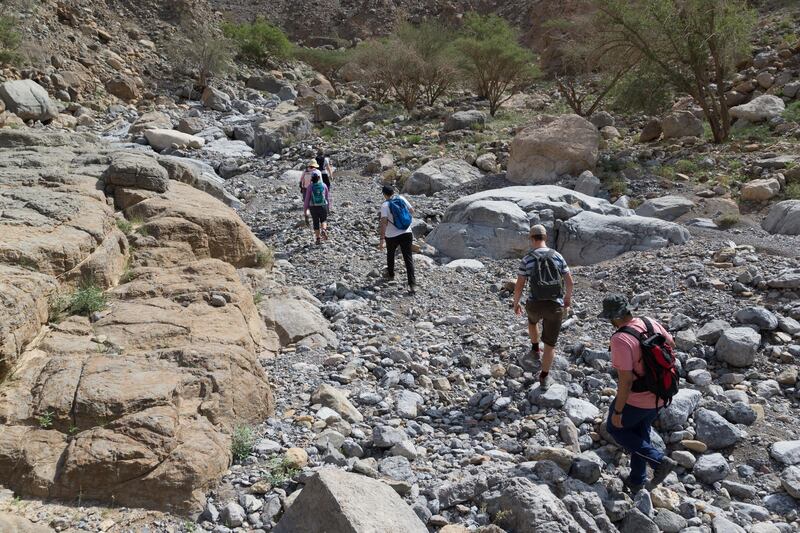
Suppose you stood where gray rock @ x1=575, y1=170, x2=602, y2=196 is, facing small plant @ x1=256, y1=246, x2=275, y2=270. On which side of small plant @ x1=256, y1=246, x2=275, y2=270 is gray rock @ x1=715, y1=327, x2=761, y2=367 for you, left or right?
left

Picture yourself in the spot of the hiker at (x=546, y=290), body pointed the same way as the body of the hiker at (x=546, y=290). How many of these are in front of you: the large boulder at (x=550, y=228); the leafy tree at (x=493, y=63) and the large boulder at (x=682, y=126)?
3

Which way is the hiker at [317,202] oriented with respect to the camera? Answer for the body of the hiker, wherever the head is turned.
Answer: away from the camera

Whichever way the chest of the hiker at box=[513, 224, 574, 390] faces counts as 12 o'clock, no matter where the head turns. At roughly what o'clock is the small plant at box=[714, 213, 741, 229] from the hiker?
The small plant is roughly at 1 o'clock from the hiker.

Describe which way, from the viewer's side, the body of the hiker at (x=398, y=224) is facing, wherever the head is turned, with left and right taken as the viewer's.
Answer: facing away from the viewer and to the left of the viewer

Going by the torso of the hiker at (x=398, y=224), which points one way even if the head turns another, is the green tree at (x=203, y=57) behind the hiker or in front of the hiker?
in front

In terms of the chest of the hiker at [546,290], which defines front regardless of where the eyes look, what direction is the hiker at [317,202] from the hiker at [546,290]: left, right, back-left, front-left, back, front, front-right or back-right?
front-left

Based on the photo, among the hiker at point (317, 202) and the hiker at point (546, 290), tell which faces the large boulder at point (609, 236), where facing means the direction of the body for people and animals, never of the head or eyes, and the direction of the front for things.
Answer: the hiker at point (546, 290)

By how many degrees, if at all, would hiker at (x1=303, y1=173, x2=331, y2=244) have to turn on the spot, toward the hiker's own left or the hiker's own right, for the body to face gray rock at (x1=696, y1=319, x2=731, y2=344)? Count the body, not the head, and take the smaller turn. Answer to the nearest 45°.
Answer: approximately 135° to the hiker's own right

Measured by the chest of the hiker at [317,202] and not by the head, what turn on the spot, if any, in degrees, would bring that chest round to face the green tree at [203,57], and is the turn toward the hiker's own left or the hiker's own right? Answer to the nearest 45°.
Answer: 0° — they already face it

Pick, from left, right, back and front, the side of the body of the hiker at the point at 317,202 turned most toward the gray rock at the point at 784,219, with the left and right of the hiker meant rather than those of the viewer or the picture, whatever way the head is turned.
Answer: right

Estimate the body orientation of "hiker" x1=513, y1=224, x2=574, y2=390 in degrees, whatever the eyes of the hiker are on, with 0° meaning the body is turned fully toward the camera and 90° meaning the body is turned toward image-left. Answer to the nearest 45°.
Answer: approximately 180°

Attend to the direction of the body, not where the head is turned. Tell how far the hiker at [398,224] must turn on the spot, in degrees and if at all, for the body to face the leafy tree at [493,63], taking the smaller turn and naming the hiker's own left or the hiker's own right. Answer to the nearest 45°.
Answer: approximately 45° to the hiker's own right

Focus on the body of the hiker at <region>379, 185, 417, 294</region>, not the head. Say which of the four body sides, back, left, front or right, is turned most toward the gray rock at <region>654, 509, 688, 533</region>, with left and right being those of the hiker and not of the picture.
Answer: back

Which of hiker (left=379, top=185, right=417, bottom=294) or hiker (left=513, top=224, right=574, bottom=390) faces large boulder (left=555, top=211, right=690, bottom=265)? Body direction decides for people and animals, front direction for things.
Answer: hiker (left=513, top=224, right=574, bottom=390)

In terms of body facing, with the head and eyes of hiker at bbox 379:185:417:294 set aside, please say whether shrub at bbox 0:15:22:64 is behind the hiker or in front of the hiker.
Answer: in front

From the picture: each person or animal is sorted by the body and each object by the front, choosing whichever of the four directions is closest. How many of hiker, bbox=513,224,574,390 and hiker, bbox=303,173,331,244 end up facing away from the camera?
2

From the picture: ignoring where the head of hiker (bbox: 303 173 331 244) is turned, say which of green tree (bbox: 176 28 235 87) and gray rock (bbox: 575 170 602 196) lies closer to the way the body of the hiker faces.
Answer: the green tree

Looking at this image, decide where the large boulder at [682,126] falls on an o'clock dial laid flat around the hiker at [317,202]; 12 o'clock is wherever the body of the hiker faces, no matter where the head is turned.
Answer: The large boulder is roughly at 2 o'clock from the hiker.

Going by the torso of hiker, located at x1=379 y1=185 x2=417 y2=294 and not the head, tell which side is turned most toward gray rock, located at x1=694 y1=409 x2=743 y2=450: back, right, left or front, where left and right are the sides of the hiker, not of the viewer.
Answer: back
